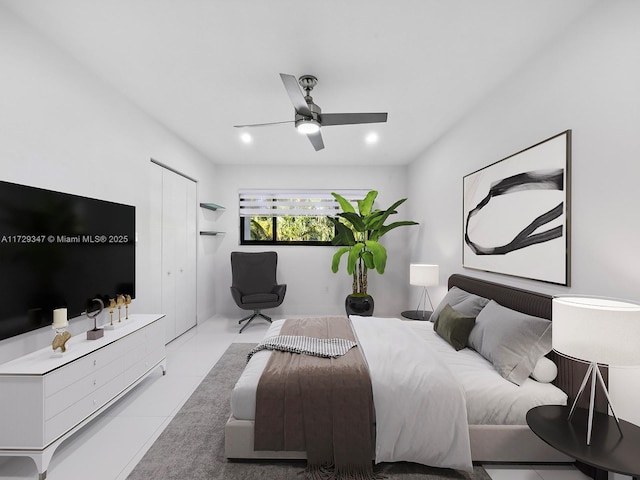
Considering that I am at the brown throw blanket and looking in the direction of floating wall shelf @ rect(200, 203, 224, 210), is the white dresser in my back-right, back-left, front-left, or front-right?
front-left

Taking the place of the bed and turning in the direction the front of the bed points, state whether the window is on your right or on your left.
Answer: on your right

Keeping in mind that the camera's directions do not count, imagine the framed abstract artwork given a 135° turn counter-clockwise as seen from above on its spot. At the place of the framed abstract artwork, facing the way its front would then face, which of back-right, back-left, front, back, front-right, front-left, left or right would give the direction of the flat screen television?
back-right

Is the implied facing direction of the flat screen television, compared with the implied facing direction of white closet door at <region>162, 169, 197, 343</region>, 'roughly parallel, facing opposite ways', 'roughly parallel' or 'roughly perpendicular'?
roughly parallel

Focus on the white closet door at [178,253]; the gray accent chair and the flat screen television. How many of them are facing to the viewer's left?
0

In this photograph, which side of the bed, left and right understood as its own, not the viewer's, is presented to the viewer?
left

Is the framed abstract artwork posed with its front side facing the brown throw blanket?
yes

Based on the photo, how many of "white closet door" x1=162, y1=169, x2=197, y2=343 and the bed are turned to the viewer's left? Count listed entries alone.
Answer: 1

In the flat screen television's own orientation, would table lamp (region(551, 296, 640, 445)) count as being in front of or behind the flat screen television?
in front

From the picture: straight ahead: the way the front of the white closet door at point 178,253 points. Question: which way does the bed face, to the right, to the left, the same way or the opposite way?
the opposite way

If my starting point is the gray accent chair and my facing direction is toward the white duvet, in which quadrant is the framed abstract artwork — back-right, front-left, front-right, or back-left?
front-left

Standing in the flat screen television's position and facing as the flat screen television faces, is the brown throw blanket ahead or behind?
ahead

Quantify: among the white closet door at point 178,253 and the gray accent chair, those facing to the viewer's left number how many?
0

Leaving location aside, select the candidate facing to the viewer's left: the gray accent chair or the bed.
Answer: the bed

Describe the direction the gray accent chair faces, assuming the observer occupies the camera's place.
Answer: facing the viewer

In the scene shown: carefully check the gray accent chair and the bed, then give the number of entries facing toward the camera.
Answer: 1

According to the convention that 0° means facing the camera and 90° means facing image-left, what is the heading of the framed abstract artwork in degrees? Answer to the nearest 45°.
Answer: approximately 45°

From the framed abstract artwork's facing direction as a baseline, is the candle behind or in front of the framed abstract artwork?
in front

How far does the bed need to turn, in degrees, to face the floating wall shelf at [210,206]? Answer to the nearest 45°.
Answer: approximately 45° to its right

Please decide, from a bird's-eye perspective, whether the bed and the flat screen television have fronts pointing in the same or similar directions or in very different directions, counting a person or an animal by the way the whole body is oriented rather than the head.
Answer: very different directions

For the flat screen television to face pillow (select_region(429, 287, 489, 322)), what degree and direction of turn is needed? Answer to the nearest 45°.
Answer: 0° — it already faces it

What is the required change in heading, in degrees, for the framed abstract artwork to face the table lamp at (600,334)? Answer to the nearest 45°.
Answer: approximately 45° to its left
